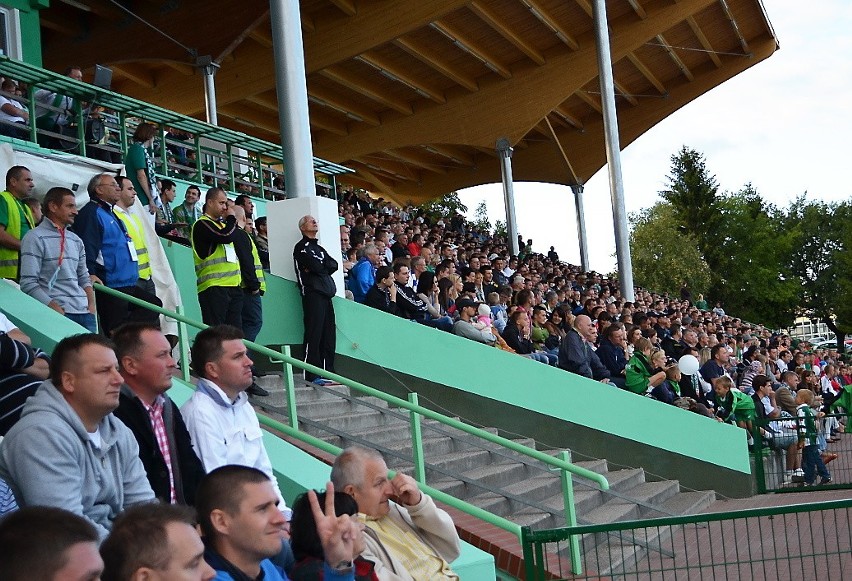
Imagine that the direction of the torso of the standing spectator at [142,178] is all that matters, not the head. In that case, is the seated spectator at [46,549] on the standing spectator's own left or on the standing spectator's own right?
on the standing spectator's own right

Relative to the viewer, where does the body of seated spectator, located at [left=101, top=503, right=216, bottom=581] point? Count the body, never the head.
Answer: to the viewer's right

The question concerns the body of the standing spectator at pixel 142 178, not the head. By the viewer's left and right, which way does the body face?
facing to the right of the viewer

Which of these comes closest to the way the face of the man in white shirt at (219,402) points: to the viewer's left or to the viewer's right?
to the viewer's right

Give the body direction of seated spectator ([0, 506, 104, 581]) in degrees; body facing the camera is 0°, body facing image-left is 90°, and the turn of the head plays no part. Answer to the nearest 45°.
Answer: approximately 270°
